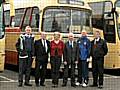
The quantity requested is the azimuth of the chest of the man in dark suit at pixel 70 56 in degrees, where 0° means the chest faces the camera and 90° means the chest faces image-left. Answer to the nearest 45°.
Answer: approximately 0°

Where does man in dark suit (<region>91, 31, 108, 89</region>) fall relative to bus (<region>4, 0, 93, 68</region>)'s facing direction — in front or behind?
in front

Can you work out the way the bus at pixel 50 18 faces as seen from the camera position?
facing the viewer and to the right of the viewer

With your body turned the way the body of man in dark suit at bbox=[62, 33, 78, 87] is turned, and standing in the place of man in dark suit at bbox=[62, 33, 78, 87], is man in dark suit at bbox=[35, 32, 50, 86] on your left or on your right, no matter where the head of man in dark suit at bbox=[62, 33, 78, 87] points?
on your right

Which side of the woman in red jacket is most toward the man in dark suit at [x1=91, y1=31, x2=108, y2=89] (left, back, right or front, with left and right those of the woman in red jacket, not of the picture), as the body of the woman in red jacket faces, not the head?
left

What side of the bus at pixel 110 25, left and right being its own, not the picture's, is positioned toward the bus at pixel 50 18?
right
